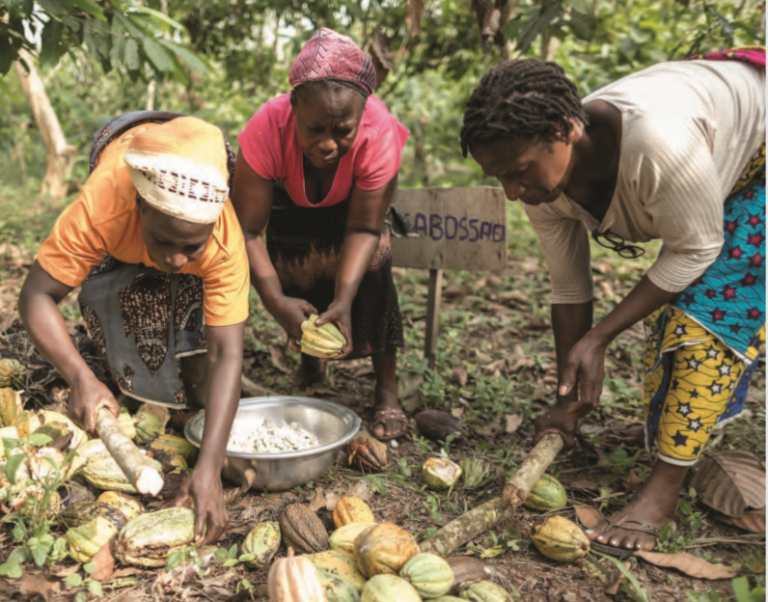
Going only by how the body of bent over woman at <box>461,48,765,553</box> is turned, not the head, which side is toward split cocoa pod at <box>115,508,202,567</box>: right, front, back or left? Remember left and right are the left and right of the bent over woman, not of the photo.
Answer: front

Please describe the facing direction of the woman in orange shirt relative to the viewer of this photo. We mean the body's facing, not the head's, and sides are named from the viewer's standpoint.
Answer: facing the viewer

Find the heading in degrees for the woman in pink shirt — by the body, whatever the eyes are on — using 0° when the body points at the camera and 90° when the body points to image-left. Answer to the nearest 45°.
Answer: approximately 0°

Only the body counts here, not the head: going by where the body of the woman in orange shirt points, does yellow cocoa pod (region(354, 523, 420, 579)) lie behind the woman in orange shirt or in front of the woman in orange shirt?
in front

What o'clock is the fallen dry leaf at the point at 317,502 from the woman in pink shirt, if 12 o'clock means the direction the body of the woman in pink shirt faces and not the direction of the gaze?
The fallen dry leaf is roughly at 12 o'clock from the woman in pink shirt.

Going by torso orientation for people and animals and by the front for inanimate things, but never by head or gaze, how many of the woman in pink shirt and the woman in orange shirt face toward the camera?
2

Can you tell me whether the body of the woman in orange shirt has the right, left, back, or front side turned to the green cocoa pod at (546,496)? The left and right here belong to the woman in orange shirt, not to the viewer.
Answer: left

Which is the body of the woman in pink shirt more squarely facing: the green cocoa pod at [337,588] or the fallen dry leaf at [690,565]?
the green cocoa pod

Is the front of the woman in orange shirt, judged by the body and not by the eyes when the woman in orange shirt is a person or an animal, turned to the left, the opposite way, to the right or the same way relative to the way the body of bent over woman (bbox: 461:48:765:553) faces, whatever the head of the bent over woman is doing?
to the left

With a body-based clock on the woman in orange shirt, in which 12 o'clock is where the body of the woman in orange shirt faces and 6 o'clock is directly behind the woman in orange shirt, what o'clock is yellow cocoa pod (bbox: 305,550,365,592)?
The yellow cocoa pod is roughly at 11 o'clock from the woman in orange shirt.

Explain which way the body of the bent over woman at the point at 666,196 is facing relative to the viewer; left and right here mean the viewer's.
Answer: facing the viewer and to the left of the viewer
